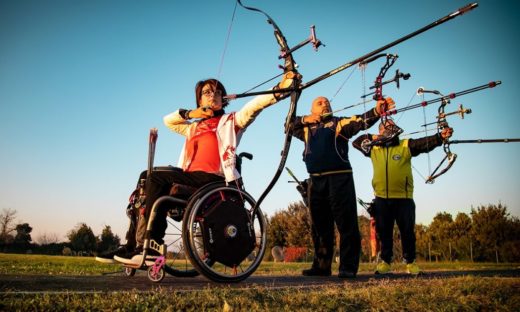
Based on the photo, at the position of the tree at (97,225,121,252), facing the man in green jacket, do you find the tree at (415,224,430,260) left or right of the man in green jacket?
left

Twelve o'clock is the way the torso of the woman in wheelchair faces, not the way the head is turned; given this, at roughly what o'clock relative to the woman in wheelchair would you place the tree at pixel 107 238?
The tree is roughly at 4 o'clock from the woman in wheelchair.

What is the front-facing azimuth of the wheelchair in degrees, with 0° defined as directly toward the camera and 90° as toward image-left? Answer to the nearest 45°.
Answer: approximately 45°

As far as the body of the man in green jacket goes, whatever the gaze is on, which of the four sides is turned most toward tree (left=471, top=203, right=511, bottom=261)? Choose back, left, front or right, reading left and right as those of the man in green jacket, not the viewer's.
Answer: back

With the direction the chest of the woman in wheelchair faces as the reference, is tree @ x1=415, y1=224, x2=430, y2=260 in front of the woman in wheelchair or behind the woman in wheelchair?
behind
